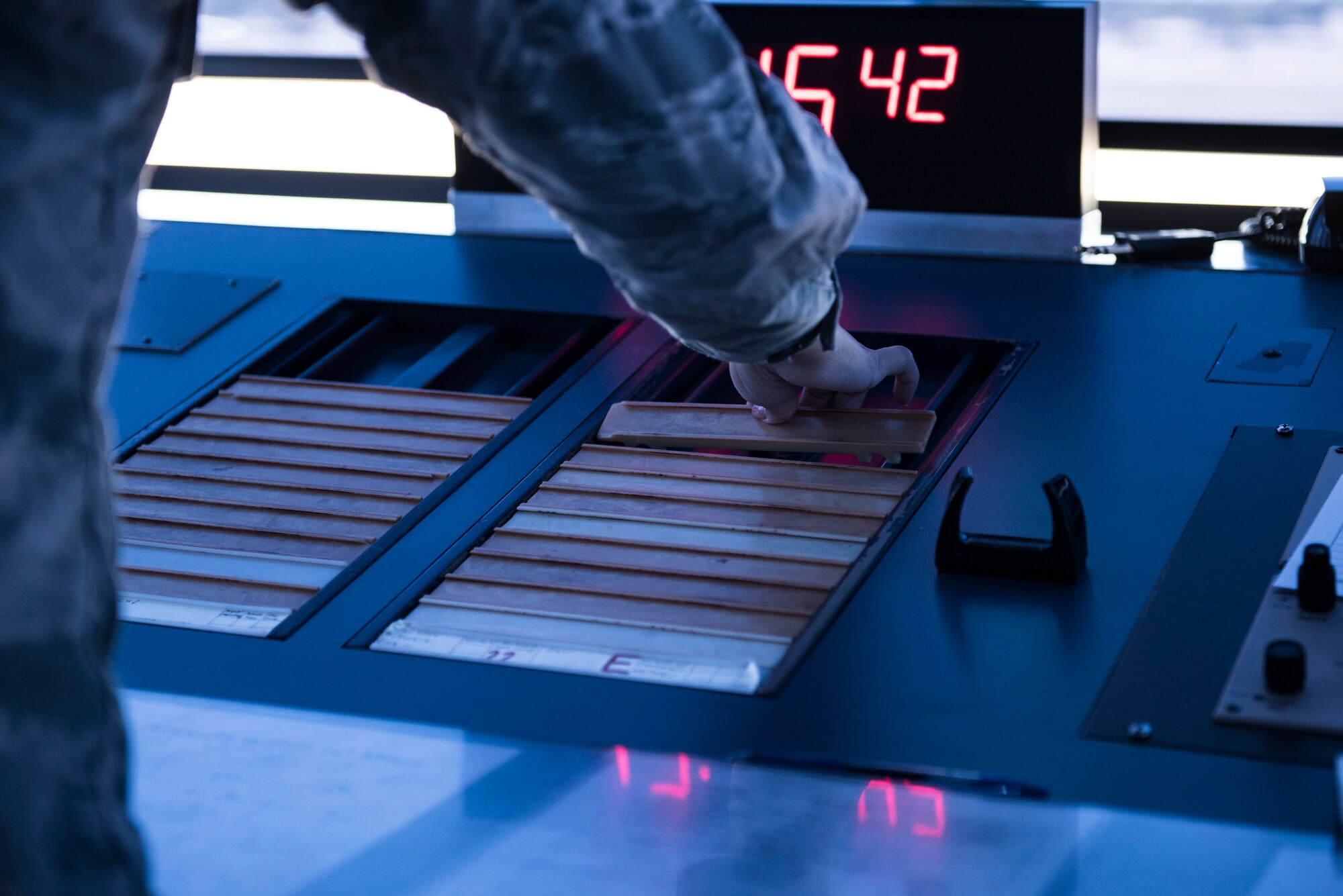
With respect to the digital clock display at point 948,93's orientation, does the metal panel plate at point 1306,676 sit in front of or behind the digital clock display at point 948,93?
in front

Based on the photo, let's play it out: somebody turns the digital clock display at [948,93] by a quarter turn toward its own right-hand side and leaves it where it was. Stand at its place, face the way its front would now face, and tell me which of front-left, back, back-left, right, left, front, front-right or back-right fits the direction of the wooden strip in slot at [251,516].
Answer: front-left

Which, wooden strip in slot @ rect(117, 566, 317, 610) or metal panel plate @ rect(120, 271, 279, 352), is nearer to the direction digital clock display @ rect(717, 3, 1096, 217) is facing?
the wooden strip in slot

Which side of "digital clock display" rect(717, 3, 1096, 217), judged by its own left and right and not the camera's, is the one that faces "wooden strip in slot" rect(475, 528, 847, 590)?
front

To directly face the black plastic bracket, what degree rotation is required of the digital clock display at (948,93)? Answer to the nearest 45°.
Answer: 0° — it already faces it

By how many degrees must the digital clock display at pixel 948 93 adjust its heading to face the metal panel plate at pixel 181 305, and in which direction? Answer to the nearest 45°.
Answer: approximately 90° to its right

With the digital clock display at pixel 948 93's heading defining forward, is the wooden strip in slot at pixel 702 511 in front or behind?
in front

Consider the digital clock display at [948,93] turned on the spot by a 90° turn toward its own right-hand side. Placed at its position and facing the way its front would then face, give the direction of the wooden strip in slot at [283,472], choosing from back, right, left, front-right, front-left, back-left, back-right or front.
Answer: front-left

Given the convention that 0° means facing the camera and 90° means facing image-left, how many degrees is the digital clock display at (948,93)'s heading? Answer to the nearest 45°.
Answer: approximately 0°

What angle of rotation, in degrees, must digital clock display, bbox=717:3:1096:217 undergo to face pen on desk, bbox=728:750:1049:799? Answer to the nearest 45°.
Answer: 0° — it already faces it

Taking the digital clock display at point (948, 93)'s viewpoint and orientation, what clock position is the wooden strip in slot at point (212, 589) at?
The wooden strip in slot is roughly at 1 o'clock from the digital clock display.

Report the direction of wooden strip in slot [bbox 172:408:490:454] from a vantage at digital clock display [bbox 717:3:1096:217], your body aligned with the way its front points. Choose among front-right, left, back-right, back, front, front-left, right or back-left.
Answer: front-right

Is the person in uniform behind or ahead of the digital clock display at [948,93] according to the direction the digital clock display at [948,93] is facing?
ahead
